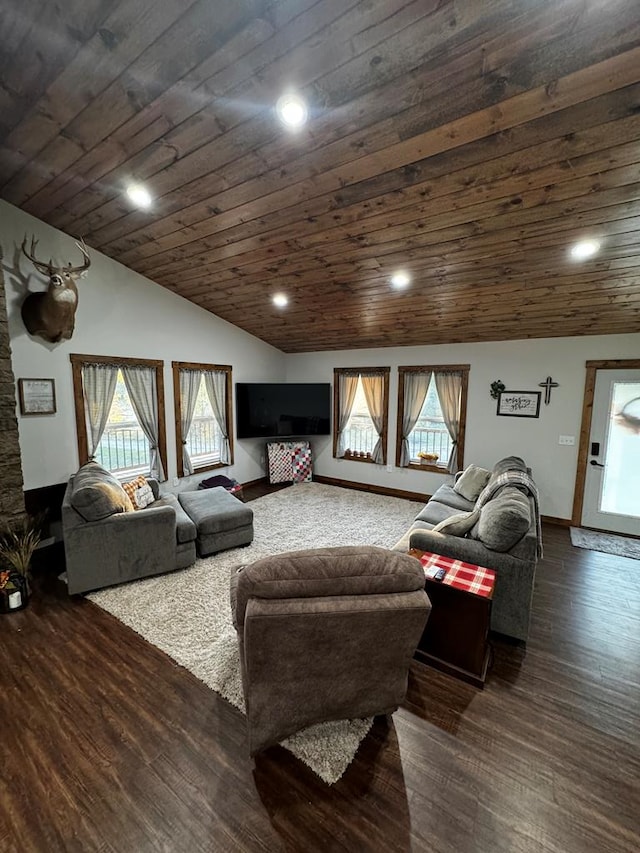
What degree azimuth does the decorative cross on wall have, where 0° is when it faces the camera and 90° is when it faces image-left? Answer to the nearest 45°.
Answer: approximately 0°

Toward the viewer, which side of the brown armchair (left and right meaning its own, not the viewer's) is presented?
back

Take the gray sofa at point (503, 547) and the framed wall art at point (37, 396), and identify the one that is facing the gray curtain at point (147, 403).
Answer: the gray sofa

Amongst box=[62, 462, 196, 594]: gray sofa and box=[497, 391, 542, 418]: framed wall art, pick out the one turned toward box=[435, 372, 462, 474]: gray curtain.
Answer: the gray sofa

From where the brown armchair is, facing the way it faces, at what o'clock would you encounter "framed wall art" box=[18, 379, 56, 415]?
The framed wall art is roughly at 10 o'clock from the brown armchair.

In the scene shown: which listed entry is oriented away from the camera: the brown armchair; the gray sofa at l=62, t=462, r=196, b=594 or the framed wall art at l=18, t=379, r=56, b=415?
the brown armchair

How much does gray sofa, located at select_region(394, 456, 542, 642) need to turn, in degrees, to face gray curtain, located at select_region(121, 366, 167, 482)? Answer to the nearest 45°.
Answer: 0° — it already faces it

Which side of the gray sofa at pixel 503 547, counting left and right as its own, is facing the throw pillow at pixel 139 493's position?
front

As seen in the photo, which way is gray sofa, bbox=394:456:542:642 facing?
to the viewer's left

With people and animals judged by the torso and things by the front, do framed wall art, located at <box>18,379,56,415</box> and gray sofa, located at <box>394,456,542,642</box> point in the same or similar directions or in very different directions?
very different directions

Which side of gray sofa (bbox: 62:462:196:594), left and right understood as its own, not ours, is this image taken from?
right

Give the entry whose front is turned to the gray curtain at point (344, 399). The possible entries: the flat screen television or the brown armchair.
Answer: the brown armchair
